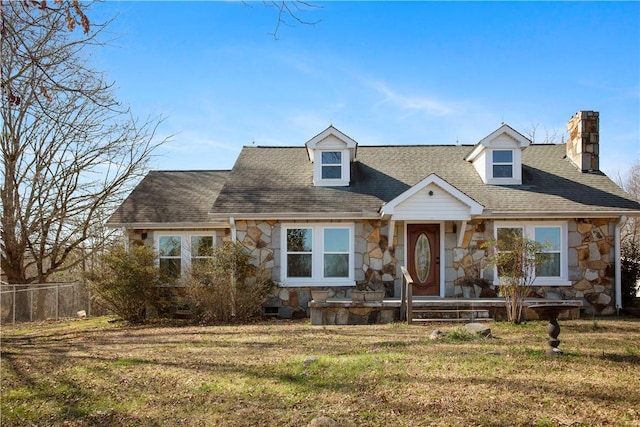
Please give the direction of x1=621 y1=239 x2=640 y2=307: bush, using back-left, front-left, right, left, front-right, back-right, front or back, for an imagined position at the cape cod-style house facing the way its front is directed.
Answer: left

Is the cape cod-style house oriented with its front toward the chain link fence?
no

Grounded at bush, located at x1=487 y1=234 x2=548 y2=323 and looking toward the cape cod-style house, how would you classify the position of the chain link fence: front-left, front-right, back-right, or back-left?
front-left

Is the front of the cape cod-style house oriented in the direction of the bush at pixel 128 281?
no

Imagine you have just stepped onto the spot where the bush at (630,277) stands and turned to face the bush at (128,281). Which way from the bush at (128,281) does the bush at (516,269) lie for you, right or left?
left

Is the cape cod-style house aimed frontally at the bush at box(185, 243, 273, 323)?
no

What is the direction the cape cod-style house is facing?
toward the camera

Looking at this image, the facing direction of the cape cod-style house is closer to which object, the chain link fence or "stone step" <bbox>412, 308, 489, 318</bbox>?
the stone step
